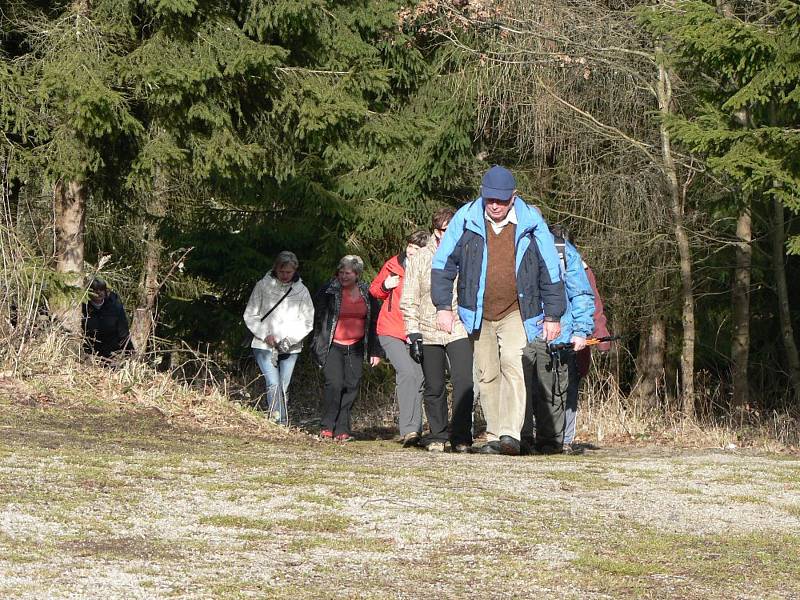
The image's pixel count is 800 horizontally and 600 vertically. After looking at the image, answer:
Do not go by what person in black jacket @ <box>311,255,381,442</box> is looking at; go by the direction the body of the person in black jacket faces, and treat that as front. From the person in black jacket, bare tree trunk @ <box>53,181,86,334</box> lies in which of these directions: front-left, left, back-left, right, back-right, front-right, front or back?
back-right

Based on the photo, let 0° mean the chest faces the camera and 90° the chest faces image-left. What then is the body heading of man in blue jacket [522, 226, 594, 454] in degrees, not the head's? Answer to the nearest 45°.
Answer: approximately 0°

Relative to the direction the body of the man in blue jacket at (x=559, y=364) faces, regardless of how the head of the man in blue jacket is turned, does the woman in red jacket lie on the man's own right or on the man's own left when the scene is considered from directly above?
on the man's own right

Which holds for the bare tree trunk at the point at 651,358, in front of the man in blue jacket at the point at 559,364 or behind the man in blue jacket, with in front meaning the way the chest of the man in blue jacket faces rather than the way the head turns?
behind

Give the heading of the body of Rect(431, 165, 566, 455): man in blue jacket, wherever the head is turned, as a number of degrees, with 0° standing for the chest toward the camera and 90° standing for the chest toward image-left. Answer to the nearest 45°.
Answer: approximately 0°

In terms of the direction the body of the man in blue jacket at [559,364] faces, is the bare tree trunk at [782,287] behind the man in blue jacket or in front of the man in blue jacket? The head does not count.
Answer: behind

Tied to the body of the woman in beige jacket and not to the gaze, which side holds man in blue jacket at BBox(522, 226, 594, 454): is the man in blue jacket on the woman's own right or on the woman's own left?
on the woman's own left

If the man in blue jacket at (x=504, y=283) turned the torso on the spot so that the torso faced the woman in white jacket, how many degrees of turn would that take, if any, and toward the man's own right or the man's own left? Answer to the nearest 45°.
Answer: approximately 135° to the man's own right

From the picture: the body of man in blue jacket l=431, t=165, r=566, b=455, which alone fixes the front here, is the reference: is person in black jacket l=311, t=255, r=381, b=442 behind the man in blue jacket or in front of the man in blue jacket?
behind
